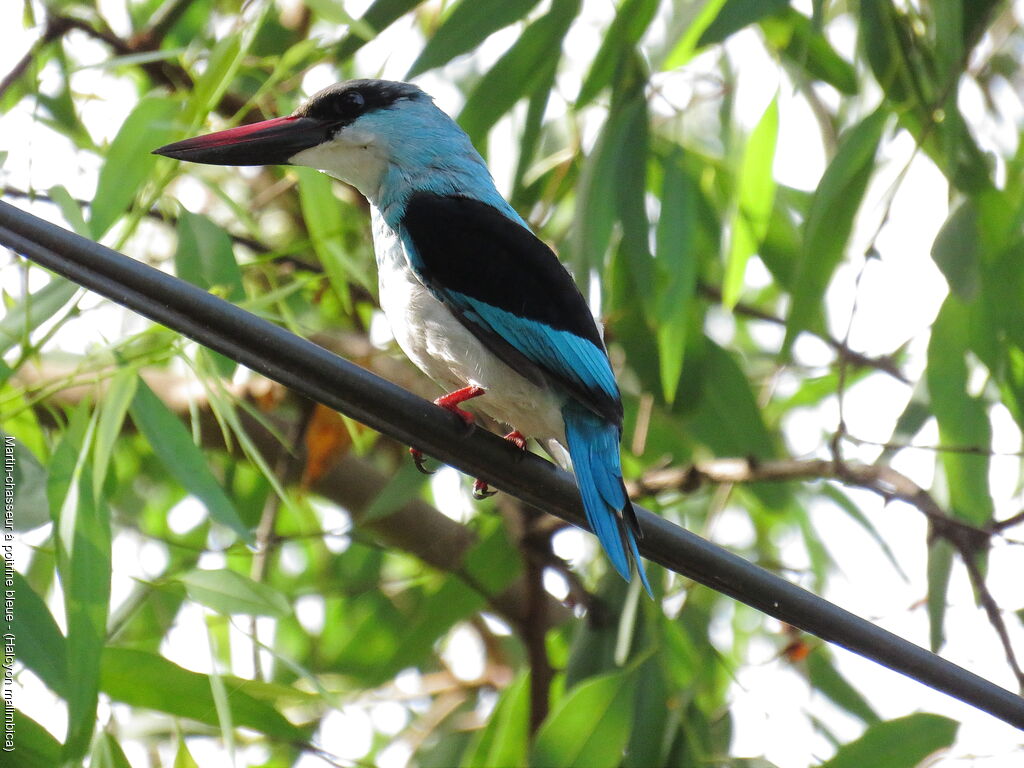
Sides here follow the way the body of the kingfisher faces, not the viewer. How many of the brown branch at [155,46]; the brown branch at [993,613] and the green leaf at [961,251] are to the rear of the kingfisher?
2

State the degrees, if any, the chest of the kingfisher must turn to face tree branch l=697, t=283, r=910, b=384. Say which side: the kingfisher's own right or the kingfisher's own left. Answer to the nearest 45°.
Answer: approximately 135° to the kingfisher's own right

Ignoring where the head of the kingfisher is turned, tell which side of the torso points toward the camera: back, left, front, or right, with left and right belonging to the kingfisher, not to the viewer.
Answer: left
